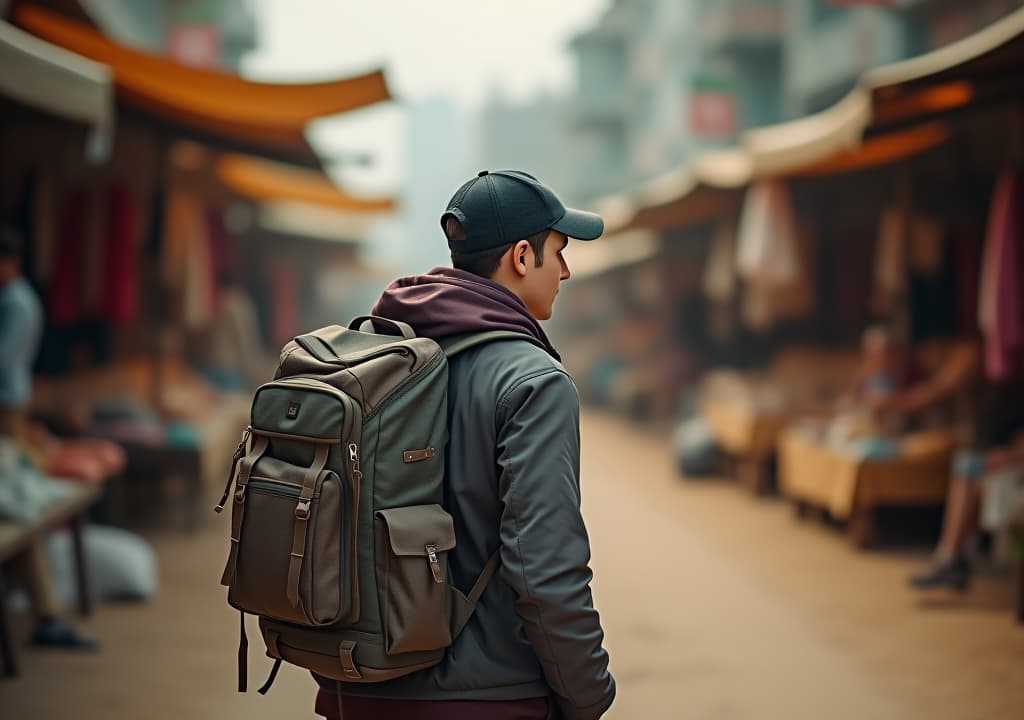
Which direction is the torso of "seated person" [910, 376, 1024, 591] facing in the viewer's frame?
to the viewer's left

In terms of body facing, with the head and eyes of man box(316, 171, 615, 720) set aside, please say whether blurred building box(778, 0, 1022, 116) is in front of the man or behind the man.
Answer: in front

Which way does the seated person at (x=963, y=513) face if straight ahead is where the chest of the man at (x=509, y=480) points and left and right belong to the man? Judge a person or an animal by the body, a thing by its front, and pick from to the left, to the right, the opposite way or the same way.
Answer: to the left

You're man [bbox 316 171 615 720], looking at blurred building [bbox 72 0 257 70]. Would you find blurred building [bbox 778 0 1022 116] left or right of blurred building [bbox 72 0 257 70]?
right

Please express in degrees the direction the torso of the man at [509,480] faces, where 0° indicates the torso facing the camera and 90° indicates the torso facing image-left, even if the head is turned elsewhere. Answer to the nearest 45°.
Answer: approximately 225°
